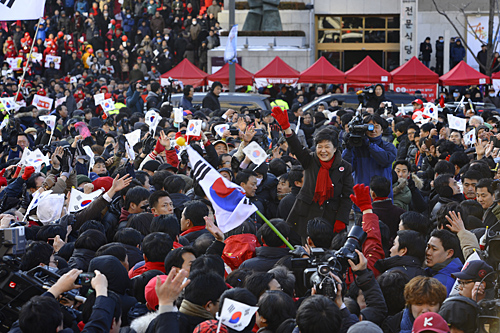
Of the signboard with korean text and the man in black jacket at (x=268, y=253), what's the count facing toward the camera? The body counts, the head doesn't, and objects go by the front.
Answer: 1

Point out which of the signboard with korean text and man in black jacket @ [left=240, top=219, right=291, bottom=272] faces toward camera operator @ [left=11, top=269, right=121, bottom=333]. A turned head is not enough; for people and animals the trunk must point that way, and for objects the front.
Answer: the signboard with korean text

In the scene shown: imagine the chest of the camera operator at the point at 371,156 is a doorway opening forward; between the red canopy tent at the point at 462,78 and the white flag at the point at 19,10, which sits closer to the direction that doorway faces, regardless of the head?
the white flag

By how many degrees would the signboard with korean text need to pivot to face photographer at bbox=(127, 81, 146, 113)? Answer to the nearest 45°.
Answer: approximately 45° to its right

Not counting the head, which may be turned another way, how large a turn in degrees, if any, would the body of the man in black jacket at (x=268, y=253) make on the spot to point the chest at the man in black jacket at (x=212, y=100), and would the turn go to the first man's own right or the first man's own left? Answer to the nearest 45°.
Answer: approximately 45° to the first man's own left

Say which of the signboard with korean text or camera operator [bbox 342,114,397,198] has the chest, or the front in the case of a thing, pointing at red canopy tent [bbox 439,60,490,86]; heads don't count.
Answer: the signboard with korean text

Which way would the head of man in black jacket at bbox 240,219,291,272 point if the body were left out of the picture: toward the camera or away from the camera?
away from the camera

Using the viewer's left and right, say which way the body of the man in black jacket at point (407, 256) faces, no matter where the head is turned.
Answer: facing away from the viewer and to the left of the viewer

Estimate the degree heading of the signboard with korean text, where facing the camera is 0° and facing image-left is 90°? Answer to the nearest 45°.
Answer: approximately 0°

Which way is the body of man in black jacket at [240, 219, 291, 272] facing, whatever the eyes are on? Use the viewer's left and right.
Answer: facing away from the viewer and to the right of the viewer

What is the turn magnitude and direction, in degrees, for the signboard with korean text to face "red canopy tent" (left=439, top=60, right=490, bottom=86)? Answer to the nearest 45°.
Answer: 0° — it already faces it

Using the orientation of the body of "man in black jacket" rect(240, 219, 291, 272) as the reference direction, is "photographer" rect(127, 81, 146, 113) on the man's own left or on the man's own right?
on the man's own left
